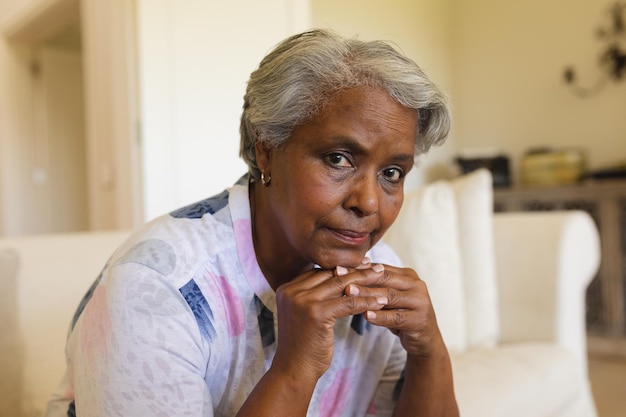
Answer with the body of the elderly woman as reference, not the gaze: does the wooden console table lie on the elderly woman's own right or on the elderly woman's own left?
on the elderly woman's own left

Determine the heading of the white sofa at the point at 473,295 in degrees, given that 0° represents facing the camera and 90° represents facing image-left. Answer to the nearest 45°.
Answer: approximately 315°

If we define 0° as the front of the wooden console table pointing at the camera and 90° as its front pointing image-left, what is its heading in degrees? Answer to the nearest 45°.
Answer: approximately 45°
